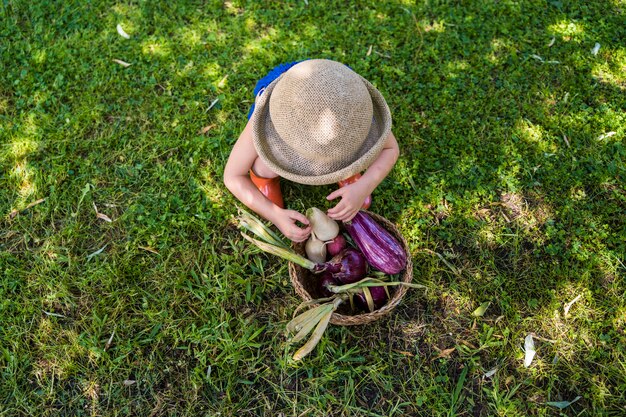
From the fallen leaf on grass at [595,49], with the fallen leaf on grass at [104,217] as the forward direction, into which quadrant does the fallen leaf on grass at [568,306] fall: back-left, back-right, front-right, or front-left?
front-left

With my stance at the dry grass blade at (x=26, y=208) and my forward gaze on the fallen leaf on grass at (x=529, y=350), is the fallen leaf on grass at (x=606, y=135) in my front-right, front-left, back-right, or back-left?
front-left

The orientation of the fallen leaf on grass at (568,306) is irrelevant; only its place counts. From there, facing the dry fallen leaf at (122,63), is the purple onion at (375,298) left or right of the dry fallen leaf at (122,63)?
left

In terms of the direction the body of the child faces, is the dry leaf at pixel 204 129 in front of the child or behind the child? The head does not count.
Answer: behind

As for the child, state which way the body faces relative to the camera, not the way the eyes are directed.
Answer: toward the camera

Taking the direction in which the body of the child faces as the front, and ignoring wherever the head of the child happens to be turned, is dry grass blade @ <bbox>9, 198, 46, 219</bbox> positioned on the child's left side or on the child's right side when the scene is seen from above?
on the child's right side

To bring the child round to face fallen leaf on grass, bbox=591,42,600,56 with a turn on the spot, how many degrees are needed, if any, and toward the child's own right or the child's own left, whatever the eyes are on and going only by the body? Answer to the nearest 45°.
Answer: approximately 135° to the child's own left

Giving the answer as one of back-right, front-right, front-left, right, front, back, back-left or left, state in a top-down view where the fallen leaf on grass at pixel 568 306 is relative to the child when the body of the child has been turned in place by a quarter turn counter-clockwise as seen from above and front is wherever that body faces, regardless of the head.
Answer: front

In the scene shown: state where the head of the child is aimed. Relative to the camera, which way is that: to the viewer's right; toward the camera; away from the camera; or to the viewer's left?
toward the camera
